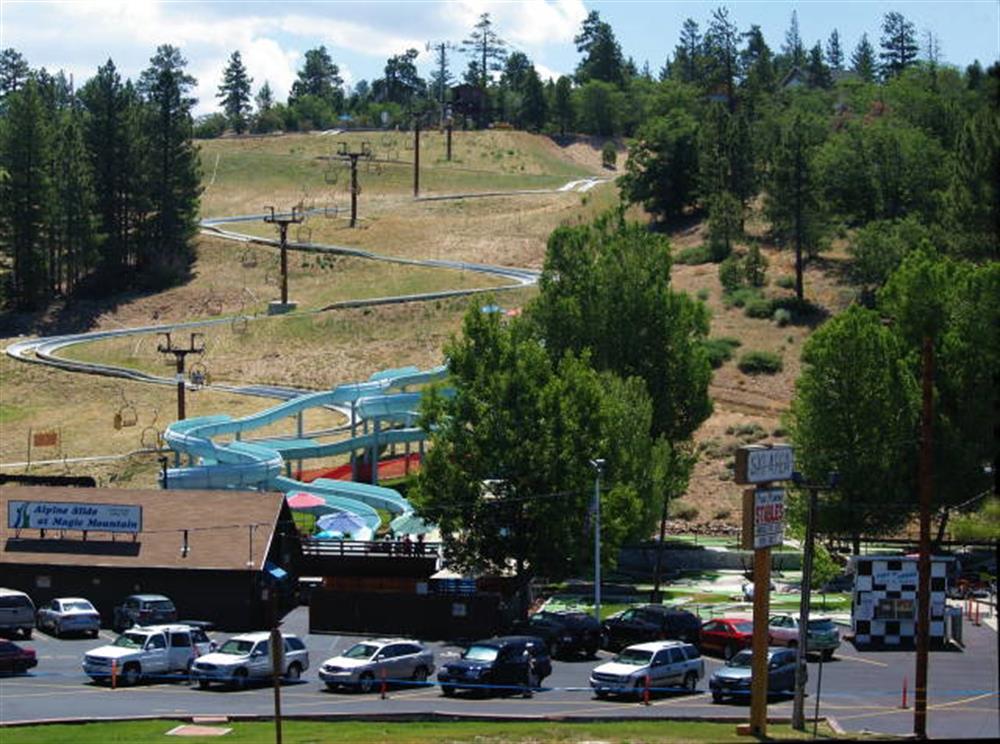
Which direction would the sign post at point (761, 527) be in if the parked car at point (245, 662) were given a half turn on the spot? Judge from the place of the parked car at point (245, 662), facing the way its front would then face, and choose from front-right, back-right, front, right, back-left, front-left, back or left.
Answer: right

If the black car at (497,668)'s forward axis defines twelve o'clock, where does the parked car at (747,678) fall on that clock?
The parked car is roughly at 8 o'clock from the black car.

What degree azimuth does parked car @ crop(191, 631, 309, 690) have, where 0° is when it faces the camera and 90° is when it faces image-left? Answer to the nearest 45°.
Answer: approximately 45°

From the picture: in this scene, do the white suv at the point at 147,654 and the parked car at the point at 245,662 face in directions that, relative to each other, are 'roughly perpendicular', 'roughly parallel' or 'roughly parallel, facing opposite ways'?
roughly parallel

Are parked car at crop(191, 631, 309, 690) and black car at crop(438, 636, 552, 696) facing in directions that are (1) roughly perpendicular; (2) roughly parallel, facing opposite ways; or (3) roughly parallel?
roughly parallel

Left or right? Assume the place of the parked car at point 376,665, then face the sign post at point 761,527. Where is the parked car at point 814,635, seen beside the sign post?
left

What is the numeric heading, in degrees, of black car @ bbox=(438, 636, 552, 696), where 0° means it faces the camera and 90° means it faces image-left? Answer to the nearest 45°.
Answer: approximately 45°

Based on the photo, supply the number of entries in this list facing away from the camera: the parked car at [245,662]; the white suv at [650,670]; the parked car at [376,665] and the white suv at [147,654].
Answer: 0

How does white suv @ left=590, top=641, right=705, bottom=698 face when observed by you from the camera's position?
facing the viewer and to the left of the viewer

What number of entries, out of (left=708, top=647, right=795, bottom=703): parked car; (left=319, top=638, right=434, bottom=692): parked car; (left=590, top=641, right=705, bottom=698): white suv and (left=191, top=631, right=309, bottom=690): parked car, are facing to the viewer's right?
0

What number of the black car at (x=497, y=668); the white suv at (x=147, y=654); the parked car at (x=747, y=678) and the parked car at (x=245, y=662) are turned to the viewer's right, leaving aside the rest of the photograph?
0

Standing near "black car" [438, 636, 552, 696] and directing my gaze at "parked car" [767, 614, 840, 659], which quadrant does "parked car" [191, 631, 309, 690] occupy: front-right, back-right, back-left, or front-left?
back-left

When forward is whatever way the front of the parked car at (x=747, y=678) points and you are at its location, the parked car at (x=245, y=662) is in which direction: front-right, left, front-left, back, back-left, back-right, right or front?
front-right

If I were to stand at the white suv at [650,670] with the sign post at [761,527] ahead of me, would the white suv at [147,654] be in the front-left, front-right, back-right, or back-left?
back-right

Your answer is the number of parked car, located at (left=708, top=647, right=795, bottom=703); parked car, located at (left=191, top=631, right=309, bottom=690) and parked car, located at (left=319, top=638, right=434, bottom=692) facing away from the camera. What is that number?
0

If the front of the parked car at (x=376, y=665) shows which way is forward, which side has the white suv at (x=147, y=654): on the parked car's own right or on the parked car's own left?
on the parked car's own right

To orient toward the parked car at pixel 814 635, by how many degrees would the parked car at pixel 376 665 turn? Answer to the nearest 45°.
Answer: approximately 135° to its left
